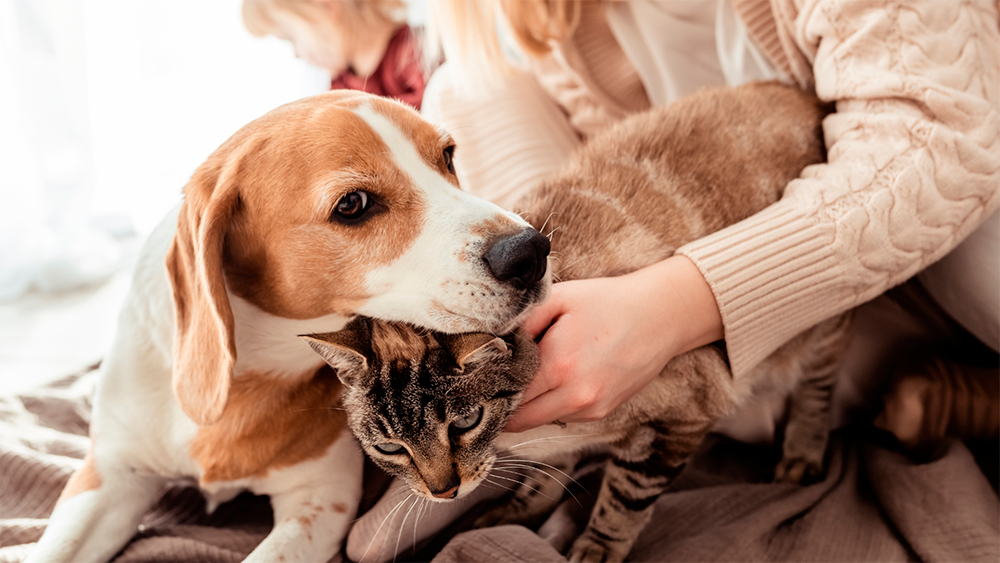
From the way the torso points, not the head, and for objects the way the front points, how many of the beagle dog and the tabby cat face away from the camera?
0

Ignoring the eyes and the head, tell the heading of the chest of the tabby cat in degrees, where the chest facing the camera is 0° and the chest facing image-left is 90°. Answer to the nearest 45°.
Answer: approximately 45°

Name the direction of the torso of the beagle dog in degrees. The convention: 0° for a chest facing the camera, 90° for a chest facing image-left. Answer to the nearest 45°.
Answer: approximately 315°
